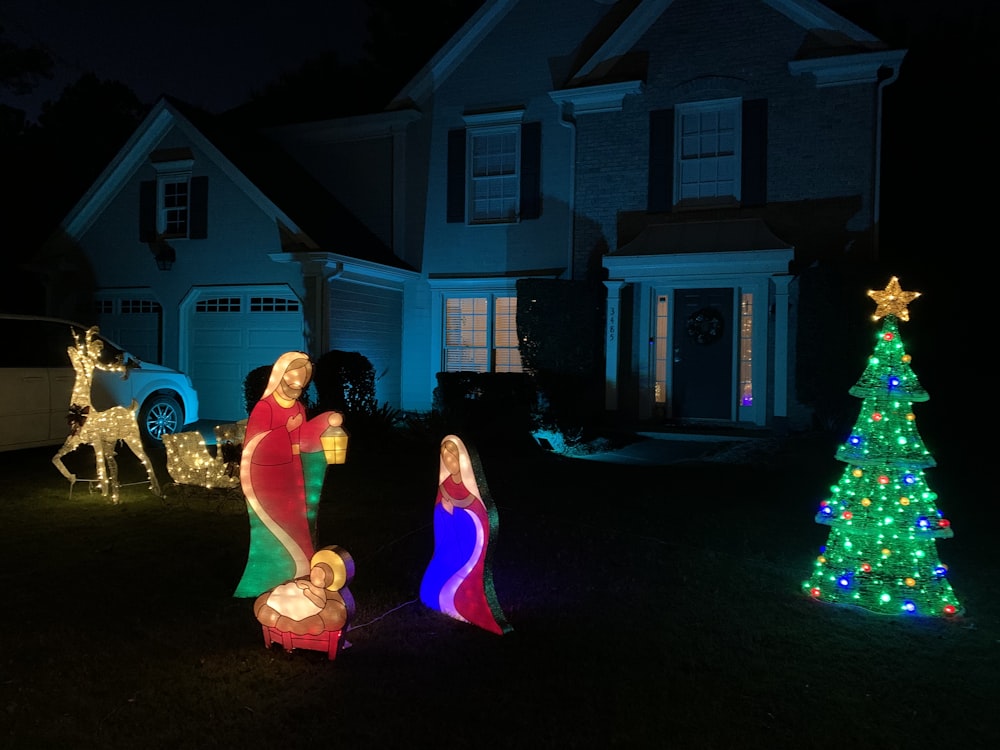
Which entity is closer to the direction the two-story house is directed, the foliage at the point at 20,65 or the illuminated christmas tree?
the illuminated christmas tree

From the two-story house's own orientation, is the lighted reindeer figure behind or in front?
in front

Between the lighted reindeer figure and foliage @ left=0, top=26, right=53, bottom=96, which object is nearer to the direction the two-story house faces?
the lighted reindeer figure

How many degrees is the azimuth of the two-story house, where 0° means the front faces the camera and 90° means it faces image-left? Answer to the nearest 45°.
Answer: approximately 0°

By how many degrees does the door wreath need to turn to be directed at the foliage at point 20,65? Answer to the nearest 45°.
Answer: approximately 90° to its right

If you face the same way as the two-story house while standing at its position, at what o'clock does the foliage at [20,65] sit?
The foliage is roughly at 4 o'clock from the two-story house.

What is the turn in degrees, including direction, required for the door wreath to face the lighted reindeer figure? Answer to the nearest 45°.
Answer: approximately 45° to its right

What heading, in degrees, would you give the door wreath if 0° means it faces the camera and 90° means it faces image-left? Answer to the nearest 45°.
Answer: approximately 0°

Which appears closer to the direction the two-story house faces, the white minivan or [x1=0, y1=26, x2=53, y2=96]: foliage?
the white minivan
